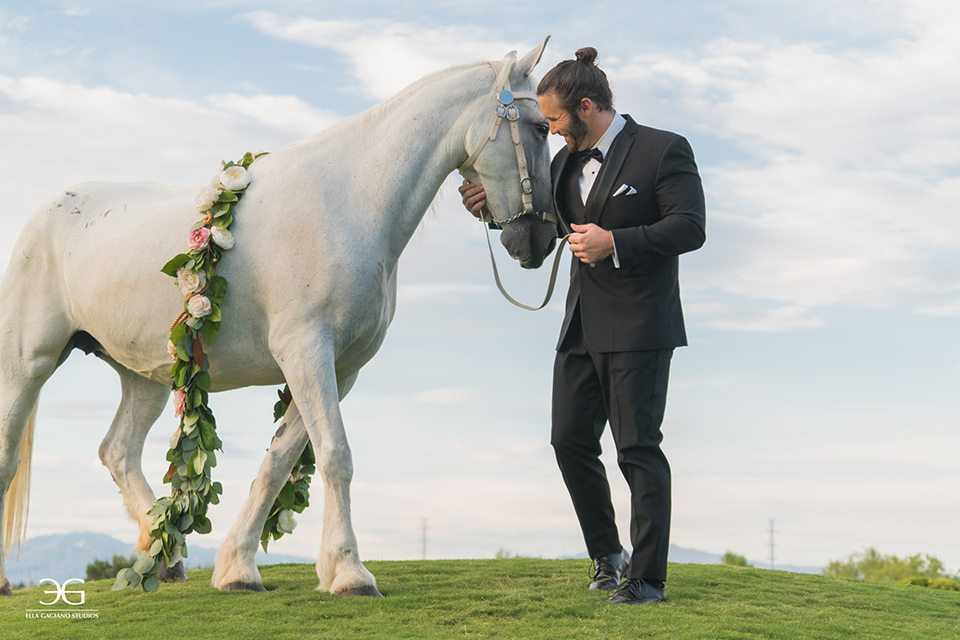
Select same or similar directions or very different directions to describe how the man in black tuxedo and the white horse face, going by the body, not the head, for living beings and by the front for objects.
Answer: very different directions

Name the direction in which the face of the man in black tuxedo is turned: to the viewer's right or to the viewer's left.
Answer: to the viewer's left

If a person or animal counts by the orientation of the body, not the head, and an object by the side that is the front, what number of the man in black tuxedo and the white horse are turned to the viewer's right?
1

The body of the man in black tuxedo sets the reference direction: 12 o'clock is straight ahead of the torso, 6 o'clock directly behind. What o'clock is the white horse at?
The white horse is roughly at 2 o'clock from the man in black tuxedo.

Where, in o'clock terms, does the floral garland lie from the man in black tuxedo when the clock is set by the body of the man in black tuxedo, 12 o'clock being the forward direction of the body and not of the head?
The floral garland is roughly at 2 o'clock from the man in black tuxedo.

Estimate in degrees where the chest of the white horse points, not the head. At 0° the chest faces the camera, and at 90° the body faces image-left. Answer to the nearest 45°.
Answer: approximately 270°

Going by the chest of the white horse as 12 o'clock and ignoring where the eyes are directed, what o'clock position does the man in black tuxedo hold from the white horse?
The man in black tuxedo is roughly at 1 o'clock from the white horse.

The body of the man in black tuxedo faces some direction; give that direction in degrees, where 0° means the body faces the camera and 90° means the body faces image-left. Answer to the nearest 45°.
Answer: approximately 45°
